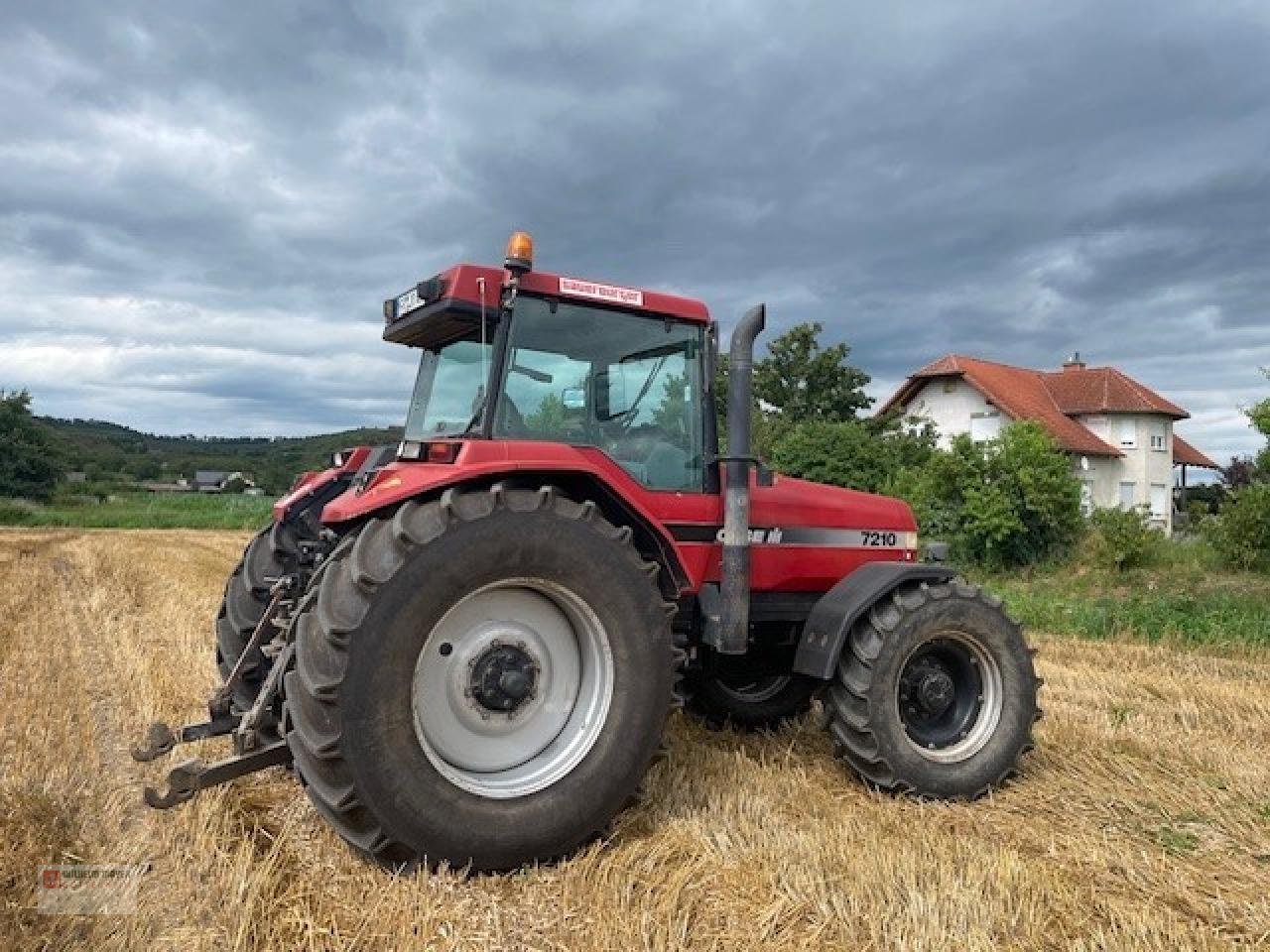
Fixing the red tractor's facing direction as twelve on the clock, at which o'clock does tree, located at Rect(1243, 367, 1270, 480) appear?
The tree is roughly at 12 o'clock from the red tractor.

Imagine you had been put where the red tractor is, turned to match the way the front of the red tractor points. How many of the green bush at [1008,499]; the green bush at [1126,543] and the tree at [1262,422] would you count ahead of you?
3

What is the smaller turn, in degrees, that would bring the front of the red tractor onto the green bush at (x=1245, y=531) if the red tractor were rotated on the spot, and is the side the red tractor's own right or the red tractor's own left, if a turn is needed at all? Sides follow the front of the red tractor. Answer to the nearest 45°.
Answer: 0° — it already faces it

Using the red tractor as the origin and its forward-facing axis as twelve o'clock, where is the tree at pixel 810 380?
The tree is roughly at 11 o'clock from the red tractor.

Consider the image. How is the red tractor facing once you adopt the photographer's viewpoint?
facing away from the viewer and to the right of the viewer

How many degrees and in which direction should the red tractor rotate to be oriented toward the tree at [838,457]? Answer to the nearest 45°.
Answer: approximately 45° to its left

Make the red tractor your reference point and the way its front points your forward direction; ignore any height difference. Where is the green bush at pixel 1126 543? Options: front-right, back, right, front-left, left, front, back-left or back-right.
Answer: front
